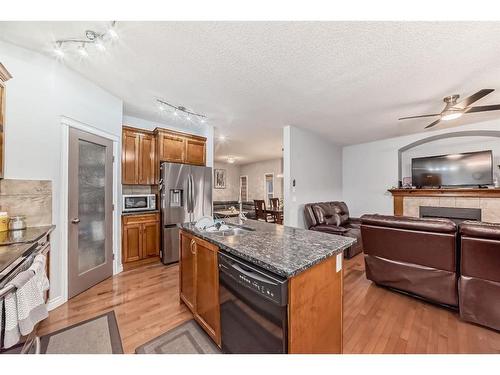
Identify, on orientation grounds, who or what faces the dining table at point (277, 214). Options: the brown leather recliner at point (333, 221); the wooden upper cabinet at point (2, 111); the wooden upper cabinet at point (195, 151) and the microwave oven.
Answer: the wooden upper cabinet at point (2, 111)

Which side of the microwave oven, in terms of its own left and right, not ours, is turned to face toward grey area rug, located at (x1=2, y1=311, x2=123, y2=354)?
front

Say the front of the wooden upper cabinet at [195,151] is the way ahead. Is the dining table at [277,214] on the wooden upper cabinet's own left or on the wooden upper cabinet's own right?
on the wooden upper cabinet's own left

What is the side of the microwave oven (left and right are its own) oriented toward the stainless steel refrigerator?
left

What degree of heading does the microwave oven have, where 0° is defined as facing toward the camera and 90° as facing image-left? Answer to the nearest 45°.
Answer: approximately 0°

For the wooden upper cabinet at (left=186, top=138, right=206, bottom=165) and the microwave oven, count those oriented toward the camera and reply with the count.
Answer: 2

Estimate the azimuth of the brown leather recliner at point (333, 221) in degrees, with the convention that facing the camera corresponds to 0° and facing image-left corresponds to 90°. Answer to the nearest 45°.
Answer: approximately 315°

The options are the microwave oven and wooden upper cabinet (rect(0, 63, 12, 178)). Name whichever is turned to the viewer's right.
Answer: the wooden upper cabinet

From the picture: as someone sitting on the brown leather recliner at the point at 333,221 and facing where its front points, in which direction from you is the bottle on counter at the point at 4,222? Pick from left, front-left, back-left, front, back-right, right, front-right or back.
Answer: right

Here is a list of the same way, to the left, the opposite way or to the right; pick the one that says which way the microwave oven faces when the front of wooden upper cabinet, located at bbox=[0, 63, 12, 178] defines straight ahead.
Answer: to the right

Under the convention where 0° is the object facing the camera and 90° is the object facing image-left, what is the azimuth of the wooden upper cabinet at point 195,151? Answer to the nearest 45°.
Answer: approximately 0°

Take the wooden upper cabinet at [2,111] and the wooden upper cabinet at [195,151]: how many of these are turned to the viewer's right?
1

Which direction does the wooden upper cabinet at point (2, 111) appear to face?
to the viewer's right
